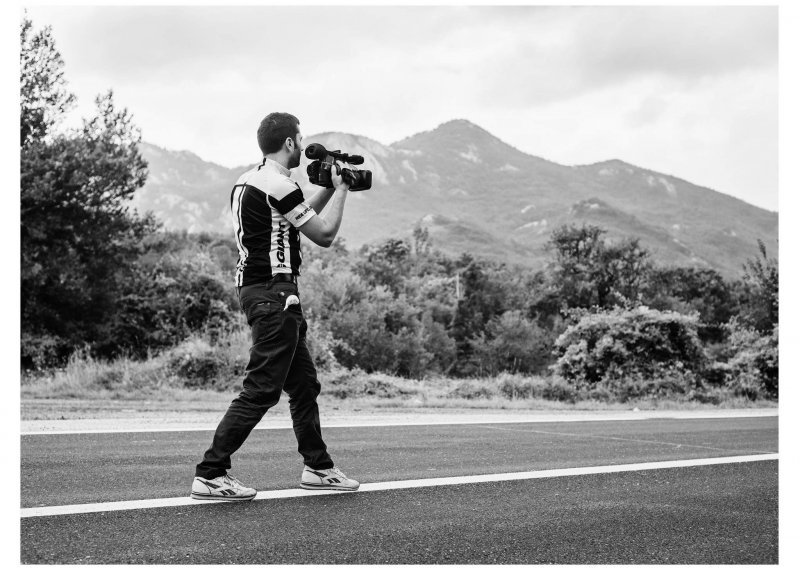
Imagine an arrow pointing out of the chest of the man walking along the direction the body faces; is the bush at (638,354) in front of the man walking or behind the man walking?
in front

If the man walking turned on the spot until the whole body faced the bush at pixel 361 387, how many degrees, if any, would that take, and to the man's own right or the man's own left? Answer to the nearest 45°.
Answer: approximately 45° to the man's own left

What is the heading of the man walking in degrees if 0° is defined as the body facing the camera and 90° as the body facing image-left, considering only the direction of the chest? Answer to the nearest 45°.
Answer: approximately 225°

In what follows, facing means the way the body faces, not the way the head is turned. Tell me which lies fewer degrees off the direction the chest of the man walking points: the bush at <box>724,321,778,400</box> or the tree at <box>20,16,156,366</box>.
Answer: the bush

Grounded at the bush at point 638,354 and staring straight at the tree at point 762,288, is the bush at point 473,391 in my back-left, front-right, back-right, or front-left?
back-left

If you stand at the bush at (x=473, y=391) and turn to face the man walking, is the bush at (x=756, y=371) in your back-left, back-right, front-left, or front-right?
back-left

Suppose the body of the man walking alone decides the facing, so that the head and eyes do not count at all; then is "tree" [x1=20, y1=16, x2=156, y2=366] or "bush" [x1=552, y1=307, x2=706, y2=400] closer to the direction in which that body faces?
the bush

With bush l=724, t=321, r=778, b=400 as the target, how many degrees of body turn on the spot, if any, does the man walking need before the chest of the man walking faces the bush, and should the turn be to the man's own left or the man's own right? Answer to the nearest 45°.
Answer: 0° — they already face it

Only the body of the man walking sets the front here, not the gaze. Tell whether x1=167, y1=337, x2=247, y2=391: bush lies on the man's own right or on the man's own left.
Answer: on the man's own left

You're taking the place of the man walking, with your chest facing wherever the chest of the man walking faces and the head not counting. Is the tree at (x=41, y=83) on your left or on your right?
on your left

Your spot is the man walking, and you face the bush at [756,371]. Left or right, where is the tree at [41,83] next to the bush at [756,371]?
left

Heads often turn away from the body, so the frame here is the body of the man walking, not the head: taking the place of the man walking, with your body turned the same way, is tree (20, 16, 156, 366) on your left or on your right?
on your left

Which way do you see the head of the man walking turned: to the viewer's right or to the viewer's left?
to the viewer's right
